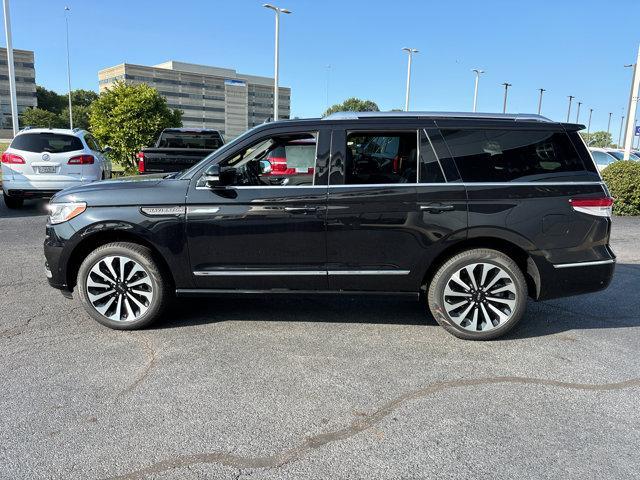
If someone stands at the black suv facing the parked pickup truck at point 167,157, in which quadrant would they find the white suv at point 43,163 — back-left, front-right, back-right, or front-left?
front-left

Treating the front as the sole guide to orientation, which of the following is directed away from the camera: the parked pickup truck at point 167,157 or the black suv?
the parked pickup truck

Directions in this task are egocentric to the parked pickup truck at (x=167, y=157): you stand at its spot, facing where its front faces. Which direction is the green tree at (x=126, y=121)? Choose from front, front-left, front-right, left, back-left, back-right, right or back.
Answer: front

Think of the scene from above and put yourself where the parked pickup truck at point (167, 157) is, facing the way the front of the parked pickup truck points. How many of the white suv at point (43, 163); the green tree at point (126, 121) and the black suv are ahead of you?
1

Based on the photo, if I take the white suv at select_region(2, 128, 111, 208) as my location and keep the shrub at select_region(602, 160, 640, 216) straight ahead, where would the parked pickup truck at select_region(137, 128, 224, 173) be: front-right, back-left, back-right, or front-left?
front-left

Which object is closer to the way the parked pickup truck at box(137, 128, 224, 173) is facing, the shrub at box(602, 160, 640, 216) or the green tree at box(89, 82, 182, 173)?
the green tree

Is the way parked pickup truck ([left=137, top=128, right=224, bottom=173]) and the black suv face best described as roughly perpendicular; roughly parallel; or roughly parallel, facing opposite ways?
roughly perpendicular

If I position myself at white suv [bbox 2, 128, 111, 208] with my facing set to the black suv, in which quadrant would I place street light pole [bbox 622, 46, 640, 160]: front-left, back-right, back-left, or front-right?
front-left

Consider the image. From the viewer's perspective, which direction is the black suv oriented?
to the viewer's left

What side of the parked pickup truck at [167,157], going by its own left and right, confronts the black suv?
back

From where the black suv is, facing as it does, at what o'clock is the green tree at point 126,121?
The green tree is roughly at 2 o'clock from the black suv.

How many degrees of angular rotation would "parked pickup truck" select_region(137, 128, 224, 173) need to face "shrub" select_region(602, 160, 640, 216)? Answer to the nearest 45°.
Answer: approximately 90° to its right

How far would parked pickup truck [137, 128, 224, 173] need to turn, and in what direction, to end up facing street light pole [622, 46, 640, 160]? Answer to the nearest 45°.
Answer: approximately 90° to its right

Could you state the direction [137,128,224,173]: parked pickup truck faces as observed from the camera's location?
facing away from the viewer

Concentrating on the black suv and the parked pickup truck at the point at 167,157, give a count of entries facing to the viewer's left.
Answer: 1

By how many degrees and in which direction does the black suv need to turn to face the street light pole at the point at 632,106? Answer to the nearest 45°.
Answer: approximately 135° to its right

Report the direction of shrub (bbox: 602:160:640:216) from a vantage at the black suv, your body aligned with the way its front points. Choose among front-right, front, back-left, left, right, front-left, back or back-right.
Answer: back-right
